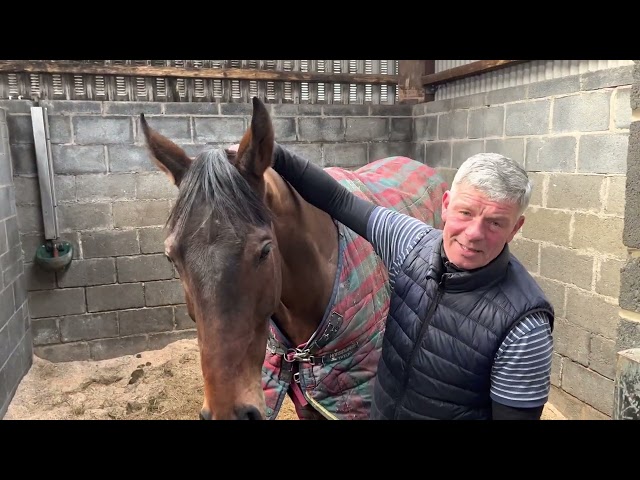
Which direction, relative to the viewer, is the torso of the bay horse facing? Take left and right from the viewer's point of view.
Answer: facing the viewer and to the left of the viewer
